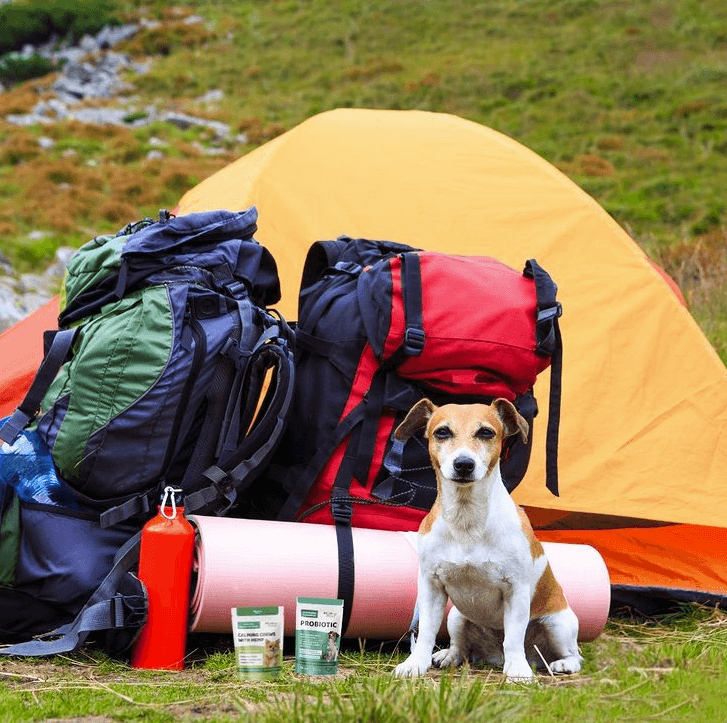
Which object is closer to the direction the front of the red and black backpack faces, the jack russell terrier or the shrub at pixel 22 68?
the jack russell terrier

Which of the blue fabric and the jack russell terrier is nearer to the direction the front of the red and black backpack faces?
the jack russell terrier

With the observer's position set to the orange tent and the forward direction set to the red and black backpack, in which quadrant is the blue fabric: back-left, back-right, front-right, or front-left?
front-right

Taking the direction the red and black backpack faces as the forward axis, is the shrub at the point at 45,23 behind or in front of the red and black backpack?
behind

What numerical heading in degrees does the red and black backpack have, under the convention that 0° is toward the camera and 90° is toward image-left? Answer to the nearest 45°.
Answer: approximately 315°

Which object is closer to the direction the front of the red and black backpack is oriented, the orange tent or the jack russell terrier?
the jack russell terrier

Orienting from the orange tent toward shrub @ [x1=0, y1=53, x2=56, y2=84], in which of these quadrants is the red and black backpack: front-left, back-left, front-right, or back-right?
back-left

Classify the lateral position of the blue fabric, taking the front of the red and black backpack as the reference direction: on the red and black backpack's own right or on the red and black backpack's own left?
on the red and black backpack's own right

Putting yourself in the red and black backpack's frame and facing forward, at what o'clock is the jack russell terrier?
The jack russell terrier is roughly at 1 o'clock from the red and black backpack.

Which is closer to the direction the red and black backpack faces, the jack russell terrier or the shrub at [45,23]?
the jack russell terrier
